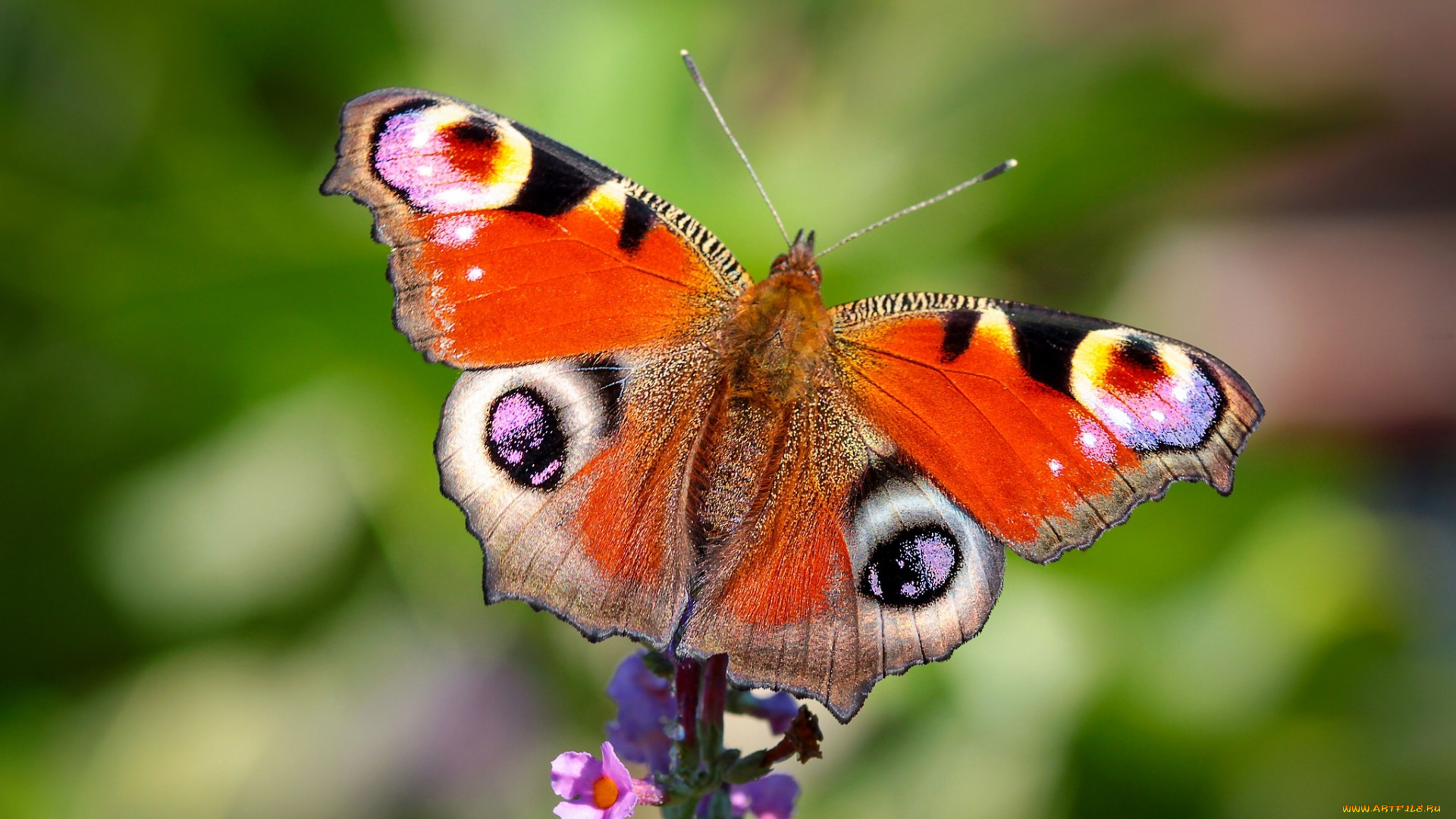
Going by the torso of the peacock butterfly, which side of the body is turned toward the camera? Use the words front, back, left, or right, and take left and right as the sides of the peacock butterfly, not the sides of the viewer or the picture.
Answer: back
